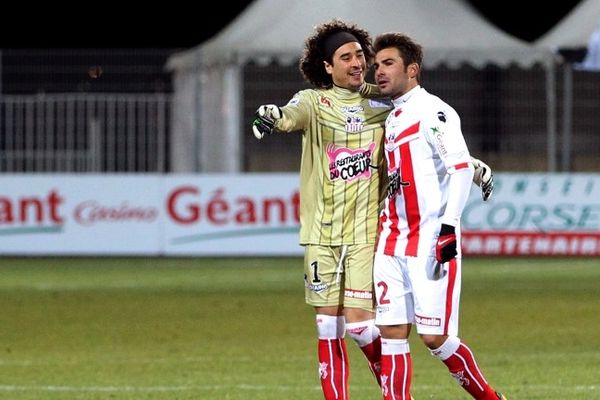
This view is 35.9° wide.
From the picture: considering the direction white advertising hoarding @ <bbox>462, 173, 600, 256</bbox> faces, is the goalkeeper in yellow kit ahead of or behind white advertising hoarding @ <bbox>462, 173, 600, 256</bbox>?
ahead

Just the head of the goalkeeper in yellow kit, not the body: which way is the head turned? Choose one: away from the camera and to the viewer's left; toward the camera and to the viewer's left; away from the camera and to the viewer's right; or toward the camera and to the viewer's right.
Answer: toward the camera and to the viewer's right

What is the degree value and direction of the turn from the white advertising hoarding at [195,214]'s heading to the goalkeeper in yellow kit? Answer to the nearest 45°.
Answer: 0° — it already faces them

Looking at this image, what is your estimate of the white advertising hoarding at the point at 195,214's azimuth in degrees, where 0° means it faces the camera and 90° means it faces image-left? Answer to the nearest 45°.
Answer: approximately 0°
